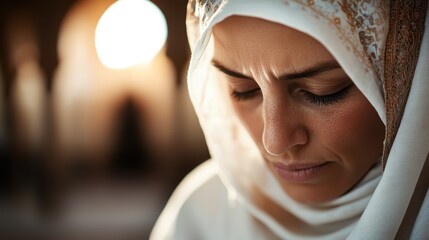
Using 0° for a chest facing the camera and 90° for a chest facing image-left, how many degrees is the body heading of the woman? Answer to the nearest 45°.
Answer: approximately 45°

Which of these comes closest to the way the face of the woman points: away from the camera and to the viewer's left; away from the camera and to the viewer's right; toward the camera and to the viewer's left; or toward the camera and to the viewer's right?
toward the camera and to the viewer's left
